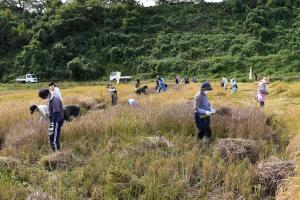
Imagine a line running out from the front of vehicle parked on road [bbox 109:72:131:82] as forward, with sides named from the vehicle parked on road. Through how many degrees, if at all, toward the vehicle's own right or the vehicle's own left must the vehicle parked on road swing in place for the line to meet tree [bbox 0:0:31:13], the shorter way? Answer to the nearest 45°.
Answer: approximately 45° to the vehicle's own right

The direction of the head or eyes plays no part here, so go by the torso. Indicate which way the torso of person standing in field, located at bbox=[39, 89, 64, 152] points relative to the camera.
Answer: to the viewer's left

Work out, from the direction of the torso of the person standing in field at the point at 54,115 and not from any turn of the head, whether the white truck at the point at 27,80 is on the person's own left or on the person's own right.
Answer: on the person's own right

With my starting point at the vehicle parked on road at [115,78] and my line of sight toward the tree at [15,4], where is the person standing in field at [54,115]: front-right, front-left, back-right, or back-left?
back-left

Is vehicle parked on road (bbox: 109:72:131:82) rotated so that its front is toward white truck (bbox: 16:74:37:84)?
yes

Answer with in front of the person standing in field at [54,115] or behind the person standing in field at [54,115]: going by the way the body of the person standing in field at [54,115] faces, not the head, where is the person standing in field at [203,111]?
behind
